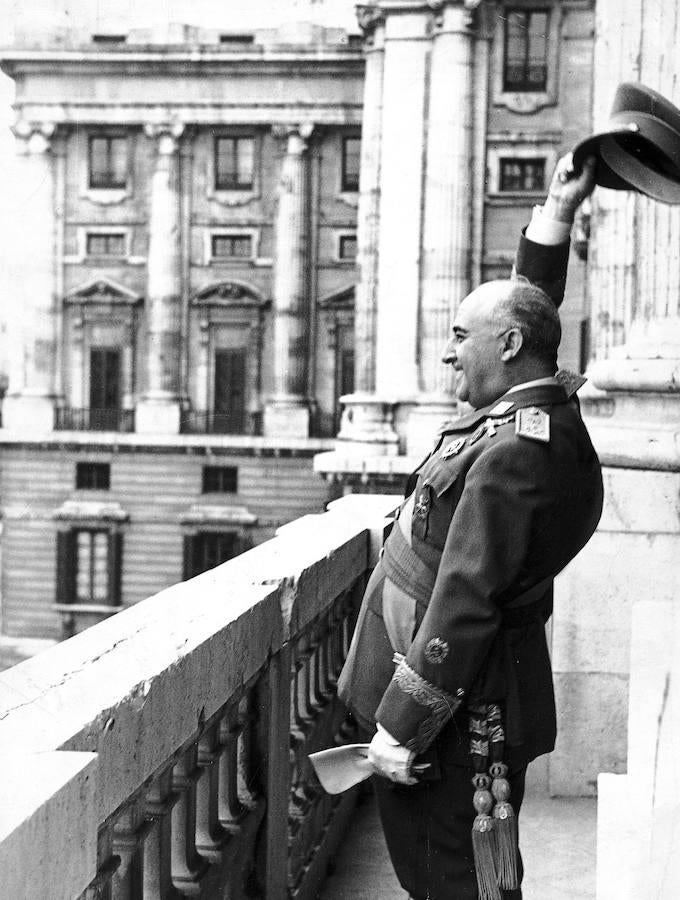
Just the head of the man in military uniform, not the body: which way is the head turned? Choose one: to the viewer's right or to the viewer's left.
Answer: to the viewer's left

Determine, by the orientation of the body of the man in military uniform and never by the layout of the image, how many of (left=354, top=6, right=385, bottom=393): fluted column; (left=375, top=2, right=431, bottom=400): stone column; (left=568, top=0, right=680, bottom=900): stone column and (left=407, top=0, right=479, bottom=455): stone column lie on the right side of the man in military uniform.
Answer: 4

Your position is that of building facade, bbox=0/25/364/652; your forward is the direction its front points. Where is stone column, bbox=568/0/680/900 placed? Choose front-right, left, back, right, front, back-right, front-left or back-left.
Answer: front

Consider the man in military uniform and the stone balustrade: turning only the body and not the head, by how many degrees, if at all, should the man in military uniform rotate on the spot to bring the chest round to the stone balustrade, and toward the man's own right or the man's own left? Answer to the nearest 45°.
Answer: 0° — they already face it

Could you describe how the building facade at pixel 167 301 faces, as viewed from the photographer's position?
facing the viewer

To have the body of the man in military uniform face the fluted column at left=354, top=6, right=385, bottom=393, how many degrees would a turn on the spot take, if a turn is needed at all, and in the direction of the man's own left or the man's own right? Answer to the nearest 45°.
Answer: approximately 90° to the man's own right

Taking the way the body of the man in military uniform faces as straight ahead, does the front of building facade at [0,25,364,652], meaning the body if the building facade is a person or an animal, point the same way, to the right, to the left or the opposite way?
to the left

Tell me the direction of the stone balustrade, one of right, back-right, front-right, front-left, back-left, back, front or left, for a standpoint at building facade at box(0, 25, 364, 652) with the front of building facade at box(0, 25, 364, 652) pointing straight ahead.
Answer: front

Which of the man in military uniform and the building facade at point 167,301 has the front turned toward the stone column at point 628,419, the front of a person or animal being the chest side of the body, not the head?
the building facade

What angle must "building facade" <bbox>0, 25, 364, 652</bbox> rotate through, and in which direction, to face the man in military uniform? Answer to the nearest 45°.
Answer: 0° — it already faces them

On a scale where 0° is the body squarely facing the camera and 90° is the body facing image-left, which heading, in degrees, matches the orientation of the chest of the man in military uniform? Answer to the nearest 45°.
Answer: approximately 90°

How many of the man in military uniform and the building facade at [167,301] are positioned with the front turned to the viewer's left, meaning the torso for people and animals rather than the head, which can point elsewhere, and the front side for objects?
1

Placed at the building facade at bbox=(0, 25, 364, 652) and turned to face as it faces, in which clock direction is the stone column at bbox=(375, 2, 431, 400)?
The stone column is roughly at 11 o'clock from the building facade.

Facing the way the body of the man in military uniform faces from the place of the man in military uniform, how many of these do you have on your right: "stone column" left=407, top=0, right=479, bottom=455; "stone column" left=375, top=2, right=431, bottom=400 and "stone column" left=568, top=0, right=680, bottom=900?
3

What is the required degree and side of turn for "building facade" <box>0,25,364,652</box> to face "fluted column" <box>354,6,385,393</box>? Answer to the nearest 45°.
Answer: approximately 45° to its left
